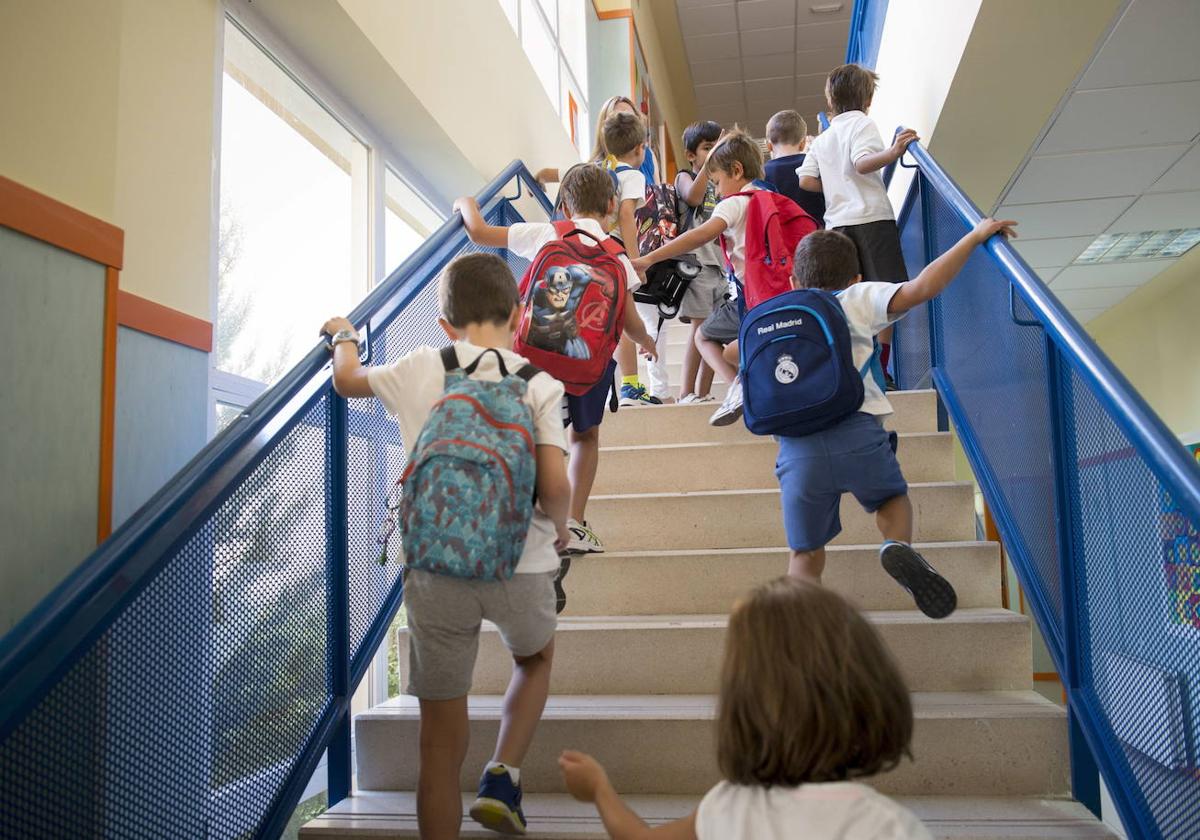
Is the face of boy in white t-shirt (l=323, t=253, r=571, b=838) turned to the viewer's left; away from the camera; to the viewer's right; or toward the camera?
away from the camera

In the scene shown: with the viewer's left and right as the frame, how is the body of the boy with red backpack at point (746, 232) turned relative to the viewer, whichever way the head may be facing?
facing to the left of the viewer

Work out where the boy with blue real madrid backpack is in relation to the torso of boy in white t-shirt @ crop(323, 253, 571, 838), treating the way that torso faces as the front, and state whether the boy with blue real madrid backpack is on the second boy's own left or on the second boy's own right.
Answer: on the second boy's own right

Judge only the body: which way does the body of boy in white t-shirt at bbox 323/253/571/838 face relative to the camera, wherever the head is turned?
away from the camera

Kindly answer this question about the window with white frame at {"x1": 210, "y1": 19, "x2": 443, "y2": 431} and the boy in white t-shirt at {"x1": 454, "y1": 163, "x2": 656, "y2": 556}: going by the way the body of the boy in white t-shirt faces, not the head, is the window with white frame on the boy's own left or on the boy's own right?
on the boy's own left

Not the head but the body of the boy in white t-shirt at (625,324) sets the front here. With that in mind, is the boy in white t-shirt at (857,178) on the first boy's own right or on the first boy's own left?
on the first boy's own right

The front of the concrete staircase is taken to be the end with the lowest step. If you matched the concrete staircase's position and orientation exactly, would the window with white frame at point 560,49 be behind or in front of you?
behind

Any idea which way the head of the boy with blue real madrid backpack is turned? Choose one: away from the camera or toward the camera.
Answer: away from the camera

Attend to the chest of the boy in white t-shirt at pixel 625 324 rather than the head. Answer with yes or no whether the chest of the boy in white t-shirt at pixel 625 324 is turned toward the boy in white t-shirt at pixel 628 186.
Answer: yes

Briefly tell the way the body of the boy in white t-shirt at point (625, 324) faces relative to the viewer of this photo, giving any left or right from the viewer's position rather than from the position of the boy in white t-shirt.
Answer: facing away from the viewer
